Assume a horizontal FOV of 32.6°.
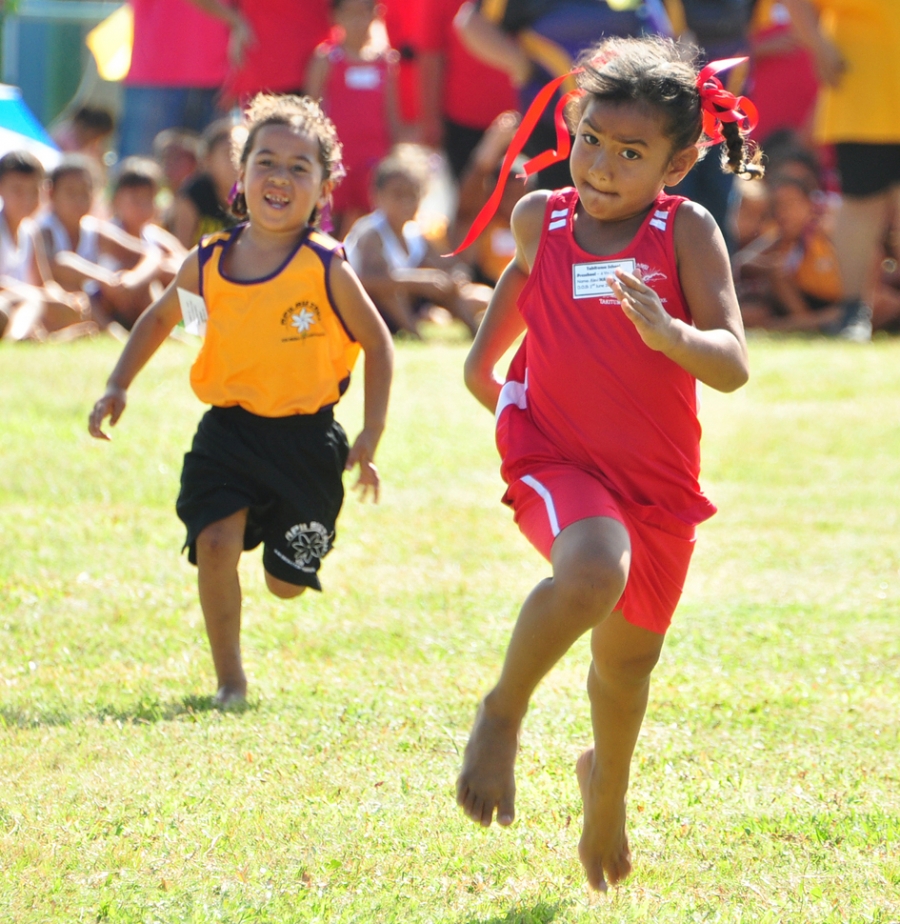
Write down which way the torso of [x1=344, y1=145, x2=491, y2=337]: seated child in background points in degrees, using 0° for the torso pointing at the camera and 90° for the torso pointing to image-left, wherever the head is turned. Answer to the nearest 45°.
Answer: approximately 315°

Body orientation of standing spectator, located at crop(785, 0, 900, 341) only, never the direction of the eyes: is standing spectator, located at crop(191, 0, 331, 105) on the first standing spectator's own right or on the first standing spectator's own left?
on the first standing spectator's own right

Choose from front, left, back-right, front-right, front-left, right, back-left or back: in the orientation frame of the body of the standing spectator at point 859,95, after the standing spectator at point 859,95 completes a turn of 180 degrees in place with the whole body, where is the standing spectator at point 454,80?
left

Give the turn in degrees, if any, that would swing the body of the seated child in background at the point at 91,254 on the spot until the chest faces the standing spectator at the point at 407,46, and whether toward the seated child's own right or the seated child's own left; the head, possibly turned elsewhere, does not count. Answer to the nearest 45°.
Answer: approximately 90° to the seated child's own left

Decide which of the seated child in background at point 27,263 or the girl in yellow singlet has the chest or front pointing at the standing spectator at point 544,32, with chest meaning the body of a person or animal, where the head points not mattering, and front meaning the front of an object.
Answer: the seated child in background

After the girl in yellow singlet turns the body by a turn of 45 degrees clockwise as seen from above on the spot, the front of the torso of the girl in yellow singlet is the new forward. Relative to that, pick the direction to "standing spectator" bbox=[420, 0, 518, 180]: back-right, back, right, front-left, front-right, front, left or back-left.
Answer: back-right

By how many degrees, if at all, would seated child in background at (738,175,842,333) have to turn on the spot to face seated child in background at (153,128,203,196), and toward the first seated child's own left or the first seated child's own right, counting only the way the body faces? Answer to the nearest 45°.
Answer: approximately 45° to the first seated child's own right

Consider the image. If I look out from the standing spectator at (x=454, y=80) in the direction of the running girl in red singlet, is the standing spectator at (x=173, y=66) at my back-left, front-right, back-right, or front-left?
back-right

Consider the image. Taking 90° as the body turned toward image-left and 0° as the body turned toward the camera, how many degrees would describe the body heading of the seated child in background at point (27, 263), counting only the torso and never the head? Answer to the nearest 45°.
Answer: approximately 315°

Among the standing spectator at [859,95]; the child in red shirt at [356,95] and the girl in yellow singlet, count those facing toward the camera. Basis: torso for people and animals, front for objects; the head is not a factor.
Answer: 3
